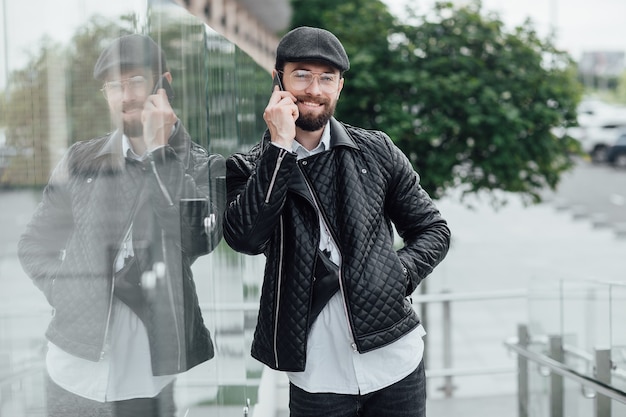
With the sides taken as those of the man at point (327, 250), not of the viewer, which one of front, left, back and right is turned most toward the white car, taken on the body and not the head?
back

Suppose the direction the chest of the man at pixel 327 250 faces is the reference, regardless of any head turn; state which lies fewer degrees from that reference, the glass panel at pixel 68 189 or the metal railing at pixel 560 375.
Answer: the glass panel

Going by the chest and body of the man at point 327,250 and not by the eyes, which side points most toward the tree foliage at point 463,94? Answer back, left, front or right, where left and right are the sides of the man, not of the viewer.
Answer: back

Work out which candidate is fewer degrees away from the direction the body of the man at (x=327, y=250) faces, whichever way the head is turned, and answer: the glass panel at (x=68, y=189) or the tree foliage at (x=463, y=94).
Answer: the glass panel

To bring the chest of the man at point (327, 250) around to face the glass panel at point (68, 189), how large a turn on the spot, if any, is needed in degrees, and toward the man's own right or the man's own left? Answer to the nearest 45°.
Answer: approximately 45° to the man's own right

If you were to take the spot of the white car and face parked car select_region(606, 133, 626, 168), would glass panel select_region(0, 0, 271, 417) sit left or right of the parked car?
right

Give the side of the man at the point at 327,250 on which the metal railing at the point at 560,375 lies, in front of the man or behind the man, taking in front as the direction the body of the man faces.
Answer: behind

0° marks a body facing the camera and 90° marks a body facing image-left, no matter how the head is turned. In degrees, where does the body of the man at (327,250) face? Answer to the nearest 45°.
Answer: approximately 0°

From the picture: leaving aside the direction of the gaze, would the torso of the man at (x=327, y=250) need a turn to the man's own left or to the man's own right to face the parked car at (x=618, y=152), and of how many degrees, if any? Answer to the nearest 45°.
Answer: approximately 180°

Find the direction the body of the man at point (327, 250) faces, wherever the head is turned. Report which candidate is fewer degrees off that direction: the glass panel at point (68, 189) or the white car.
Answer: the glass panel
